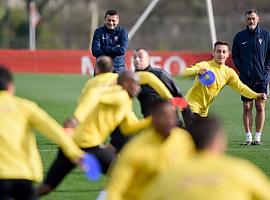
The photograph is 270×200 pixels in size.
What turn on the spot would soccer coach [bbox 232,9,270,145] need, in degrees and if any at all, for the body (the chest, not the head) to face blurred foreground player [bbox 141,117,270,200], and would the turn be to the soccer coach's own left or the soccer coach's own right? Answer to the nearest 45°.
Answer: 0° — they already face them

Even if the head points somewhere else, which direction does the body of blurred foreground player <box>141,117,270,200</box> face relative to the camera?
away from the camera

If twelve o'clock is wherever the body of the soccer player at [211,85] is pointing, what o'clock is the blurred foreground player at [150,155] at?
The blurred foreground player is roughly at 12 o'clock from the soccer player.

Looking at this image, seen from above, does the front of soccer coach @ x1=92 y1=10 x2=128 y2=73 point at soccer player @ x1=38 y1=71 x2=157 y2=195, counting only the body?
yes

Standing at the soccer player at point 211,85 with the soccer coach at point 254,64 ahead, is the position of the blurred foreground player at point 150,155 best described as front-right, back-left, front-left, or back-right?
back-right

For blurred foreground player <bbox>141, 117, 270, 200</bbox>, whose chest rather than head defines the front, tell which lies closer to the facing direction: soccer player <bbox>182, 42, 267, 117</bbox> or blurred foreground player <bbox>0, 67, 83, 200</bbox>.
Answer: the soccer player

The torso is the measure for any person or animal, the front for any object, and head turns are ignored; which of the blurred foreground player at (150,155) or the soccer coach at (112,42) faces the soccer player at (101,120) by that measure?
the soccer coach at (112,42)

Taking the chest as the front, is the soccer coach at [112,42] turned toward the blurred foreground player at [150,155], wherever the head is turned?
yes
